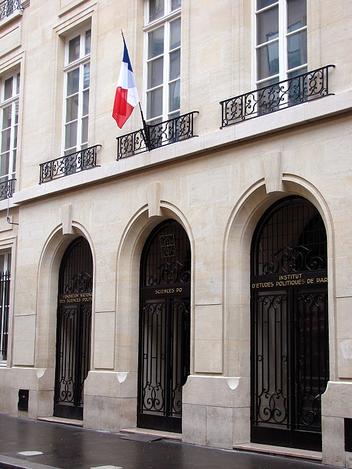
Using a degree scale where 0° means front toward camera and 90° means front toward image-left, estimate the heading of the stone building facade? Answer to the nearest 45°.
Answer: approximately 45°
